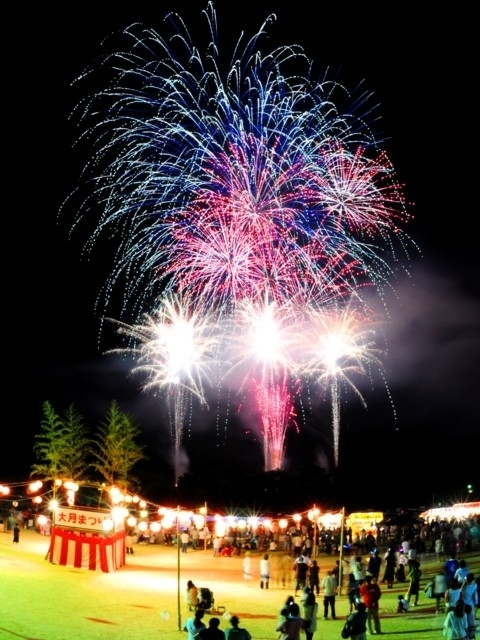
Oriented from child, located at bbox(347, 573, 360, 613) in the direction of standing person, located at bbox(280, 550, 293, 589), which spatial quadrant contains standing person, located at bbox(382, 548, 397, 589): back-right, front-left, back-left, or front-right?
front-right

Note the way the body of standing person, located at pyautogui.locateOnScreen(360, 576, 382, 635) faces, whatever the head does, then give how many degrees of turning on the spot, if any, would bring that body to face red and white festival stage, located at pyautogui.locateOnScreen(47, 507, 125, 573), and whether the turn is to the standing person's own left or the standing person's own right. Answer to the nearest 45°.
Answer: approximately 45° to the standing person's own left

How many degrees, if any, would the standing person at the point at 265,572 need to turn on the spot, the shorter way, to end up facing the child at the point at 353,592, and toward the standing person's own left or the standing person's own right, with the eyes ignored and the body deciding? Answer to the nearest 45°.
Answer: approximately 135° to the standing person's own right

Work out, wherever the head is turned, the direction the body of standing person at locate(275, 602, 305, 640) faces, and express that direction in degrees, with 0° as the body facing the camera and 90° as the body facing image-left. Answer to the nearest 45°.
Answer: approximately 180°

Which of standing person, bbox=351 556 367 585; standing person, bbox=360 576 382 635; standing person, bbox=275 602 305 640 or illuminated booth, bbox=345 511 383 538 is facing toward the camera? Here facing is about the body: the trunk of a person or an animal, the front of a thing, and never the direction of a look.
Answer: the illuminated booth

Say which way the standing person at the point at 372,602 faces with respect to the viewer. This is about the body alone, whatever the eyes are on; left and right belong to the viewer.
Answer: facing away from the viewer

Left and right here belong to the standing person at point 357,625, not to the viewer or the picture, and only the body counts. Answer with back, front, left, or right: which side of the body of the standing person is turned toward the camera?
back

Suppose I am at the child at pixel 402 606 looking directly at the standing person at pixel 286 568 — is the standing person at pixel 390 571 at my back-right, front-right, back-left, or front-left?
front-right

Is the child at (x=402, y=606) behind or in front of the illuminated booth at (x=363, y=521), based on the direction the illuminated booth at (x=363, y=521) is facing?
in front

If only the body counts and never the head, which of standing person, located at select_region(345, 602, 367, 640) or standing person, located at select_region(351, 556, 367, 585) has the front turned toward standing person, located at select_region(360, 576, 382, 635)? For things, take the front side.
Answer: standing person, located at select_region(345, 602, 367, 640)

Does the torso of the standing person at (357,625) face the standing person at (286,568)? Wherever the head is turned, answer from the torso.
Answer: yes

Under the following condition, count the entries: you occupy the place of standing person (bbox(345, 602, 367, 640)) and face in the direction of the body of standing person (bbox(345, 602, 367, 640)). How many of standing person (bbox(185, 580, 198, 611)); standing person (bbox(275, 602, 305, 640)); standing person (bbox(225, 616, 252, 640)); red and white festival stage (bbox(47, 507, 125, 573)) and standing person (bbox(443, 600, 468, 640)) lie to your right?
1

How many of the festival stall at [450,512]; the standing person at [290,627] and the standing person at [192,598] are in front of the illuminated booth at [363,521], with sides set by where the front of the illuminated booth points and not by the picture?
2

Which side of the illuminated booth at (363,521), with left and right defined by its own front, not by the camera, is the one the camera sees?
front

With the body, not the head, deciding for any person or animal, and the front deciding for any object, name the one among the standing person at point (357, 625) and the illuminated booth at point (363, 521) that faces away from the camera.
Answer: the standing person

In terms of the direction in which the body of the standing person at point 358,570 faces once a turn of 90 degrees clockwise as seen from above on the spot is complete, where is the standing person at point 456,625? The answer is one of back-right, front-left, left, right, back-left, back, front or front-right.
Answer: right

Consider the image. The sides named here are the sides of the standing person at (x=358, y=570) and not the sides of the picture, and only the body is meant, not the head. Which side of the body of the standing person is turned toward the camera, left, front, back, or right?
back

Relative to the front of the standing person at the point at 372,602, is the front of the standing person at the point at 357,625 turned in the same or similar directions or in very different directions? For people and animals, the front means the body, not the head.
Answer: same or similar directions

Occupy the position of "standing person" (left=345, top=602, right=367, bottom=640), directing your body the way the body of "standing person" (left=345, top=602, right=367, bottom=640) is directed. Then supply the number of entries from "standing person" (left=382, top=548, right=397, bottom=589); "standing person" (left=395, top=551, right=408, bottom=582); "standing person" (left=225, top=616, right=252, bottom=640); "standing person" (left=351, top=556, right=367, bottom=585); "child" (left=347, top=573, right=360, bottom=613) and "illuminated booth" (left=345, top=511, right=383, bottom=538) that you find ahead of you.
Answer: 5

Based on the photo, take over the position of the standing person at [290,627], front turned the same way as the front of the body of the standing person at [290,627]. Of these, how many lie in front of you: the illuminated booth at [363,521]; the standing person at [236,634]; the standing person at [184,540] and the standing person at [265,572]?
3
